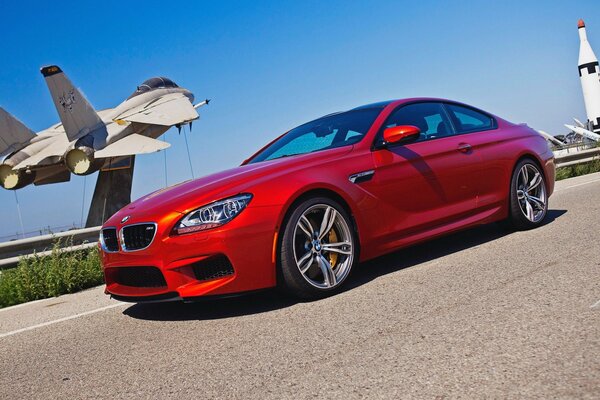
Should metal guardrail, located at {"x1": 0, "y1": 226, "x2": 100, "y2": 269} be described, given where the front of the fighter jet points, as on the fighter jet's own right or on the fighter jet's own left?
on the fighter jet's own right

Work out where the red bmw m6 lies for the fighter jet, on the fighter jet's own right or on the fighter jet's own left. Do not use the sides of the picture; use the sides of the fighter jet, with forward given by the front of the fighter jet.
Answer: on the fighter jet's own right

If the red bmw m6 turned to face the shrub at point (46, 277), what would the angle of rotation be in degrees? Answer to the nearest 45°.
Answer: approximately 90° to its right

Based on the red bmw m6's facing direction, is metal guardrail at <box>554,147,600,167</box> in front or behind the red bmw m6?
behind

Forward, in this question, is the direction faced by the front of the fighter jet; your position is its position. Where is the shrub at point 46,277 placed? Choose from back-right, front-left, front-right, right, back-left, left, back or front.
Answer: back-right

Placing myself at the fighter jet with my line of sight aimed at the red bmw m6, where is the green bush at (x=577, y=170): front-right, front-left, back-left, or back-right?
front-left

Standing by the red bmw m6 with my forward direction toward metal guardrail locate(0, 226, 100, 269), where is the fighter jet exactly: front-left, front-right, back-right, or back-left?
front-right

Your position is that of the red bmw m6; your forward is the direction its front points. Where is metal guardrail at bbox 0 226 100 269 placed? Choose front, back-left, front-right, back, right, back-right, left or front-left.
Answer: right

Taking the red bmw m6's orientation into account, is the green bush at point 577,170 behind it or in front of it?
behind

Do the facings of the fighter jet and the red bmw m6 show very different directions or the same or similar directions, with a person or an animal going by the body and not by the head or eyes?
very different directions

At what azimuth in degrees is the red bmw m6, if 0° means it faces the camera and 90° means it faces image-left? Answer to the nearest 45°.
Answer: approximately 45°
